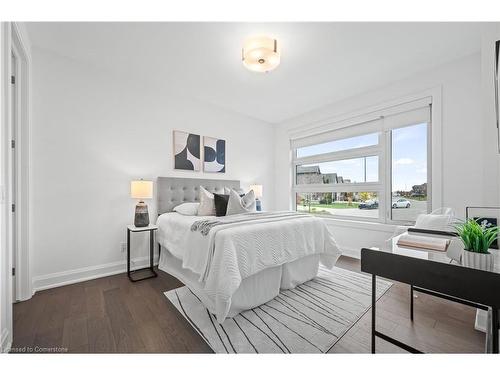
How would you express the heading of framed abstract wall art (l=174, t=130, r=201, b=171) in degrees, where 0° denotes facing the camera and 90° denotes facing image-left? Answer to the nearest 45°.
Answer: approximately 315°

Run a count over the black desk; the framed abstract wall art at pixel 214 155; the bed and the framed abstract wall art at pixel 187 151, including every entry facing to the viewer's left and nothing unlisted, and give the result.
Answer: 0

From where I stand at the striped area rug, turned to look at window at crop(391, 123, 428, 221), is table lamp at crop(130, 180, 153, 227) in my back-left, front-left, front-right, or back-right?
back-left

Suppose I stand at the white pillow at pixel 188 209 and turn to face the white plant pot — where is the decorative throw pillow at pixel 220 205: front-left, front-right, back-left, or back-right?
front-left

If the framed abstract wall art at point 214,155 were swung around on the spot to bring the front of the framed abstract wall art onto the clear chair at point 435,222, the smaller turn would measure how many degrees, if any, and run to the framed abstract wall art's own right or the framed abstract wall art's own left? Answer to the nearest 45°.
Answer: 0° — it already faces it

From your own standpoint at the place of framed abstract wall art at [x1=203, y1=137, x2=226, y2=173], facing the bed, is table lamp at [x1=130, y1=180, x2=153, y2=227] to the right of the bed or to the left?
right

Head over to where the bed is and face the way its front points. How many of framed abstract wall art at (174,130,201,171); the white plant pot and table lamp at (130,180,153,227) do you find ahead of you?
1

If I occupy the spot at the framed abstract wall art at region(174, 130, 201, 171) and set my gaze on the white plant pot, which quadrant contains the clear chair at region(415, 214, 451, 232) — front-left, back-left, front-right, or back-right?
front-left

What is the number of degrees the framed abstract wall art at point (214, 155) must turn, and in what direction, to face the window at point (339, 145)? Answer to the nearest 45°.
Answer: approximately 45° to its left

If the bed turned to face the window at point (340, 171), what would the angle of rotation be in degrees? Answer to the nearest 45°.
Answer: approximately 90° to its left

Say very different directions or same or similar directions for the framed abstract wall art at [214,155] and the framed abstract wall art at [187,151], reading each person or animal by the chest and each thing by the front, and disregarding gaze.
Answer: same or similar directions

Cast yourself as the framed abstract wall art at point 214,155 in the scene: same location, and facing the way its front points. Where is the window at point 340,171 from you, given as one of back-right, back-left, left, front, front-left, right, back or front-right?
front-left

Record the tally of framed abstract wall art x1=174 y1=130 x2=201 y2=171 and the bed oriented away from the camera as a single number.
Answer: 0
